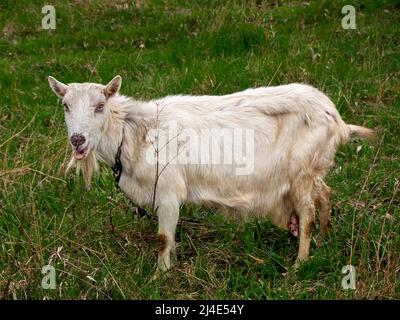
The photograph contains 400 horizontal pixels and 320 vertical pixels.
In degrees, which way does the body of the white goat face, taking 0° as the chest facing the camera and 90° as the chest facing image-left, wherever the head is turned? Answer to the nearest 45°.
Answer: approximately 90°
